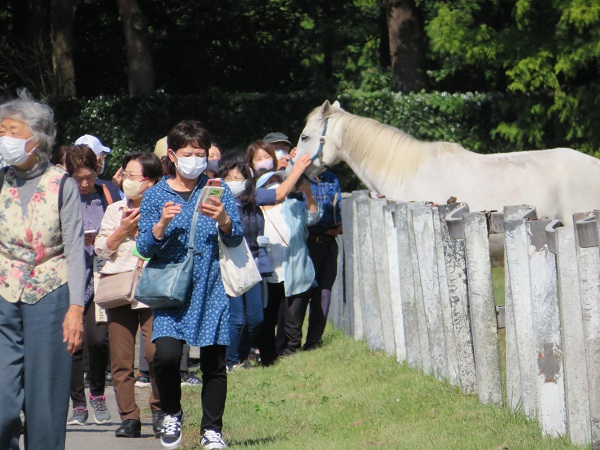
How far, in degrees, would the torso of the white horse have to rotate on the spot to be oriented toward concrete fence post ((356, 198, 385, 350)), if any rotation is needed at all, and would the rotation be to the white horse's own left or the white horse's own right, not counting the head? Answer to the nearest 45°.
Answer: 0° — it already faces it

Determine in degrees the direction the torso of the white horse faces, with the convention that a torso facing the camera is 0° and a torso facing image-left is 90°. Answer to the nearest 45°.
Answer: approximately 90°

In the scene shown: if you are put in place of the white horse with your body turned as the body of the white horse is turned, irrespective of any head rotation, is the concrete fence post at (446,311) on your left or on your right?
on your left

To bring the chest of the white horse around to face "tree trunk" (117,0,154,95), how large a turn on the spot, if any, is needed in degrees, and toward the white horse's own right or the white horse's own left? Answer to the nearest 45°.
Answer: approximately 45° to the white horse's own right

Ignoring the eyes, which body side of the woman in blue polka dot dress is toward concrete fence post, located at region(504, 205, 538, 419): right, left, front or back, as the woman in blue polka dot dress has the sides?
left

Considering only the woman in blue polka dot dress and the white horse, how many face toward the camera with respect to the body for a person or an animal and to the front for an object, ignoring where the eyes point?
1
